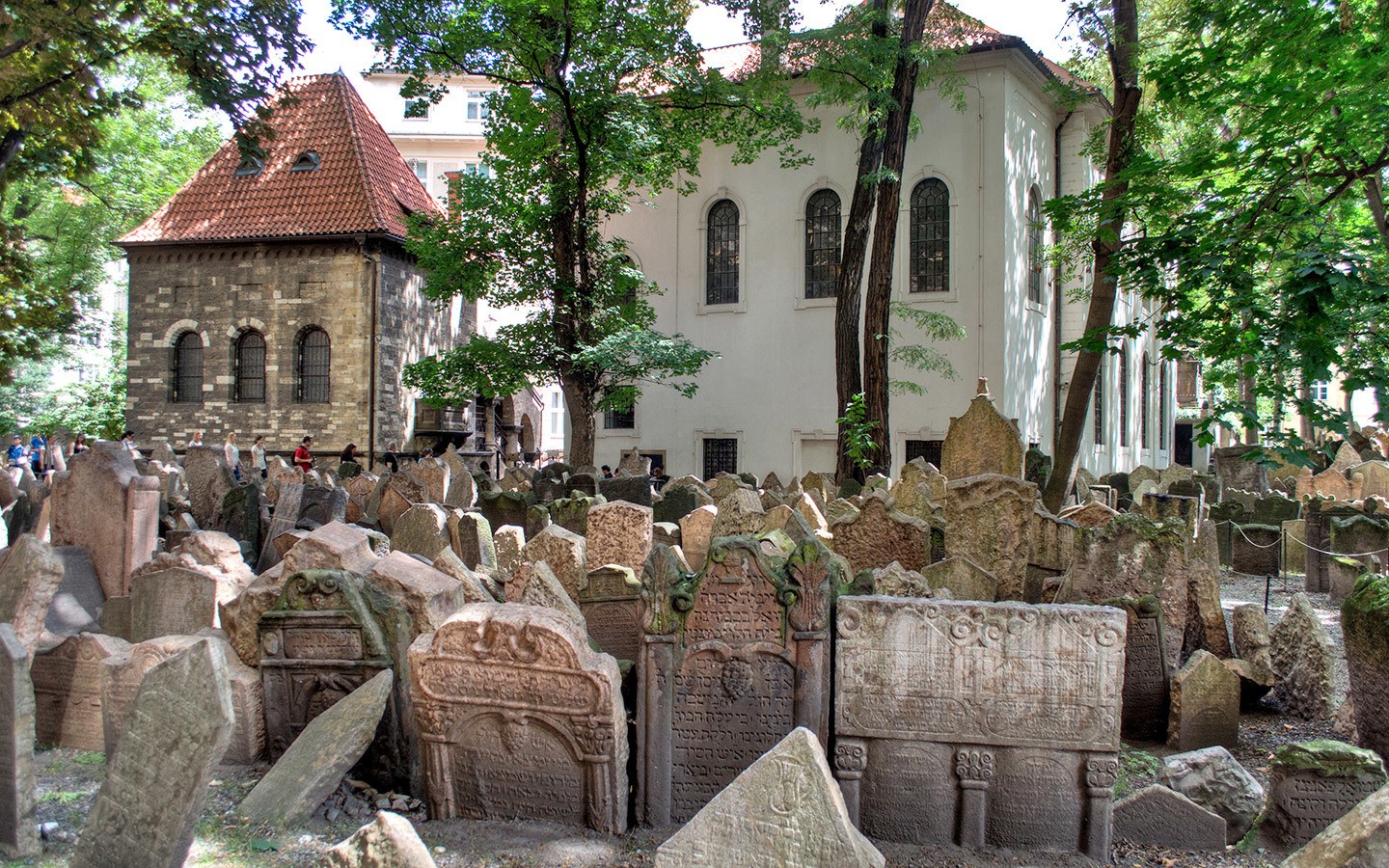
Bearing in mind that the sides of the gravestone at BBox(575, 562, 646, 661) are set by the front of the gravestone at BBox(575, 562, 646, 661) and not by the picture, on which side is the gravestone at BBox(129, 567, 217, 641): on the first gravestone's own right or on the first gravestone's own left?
on the first gravestone's own right

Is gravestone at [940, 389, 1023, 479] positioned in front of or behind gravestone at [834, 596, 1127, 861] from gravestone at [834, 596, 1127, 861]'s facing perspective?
behind

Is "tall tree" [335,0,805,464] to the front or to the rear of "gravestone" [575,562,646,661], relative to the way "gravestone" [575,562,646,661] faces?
to the rear

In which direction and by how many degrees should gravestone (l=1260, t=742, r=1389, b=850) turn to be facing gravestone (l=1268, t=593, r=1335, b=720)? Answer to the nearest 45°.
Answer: approximately 180°

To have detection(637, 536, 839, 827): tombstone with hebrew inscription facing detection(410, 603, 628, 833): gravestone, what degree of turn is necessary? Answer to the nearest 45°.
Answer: approximately 90° to its right

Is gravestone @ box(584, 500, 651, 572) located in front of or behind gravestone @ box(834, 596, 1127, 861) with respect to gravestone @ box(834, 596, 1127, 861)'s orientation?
behind

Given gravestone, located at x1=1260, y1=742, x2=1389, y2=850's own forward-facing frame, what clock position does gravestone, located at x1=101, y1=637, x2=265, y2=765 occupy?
gravestone, located at x1=101, y1=637, x2=265, y2=765 is roughly at 2 o'clock from gravestone, located at x1=1260, y1=742, x2=1389, y2=850.

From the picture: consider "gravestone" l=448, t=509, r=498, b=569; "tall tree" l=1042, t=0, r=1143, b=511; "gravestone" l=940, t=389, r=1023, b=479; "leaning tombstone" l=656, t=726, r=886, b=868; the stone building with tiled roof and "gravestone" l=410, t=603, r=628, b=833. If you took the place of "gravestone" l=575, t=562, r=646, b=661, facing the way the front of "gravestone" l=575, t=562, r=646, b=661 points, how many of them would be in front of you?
2

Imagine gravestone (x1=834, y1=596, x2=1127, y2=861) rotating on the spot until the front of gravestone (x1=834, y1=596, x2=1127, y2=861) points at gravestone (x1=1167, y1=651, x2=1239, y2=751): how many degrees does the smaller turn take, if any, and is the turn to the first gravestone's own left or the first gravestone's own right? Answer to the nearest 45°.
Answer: approximately 135° to the first gravestone's own left

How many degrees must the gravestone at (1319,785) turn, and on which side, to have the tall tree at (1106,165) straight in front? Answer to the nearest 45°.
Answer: approximately 180°

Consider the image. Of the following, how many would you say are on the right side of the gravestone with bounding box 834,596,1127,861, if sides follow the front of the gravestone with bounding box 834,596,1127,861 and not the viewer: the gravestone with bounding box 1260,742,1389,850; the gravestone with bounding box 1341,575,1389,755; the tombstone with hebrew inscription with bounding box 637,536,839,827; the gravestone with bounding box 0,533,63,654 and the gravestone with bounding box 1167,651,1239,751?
2

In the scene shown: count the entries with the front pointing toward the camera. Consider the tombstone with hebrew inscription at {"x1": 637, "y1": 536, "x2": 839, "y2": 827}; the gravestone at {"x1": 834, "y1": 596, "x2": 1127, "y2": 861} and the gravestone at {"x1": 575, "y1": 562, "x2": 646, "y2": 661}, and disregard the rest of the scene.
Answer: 3

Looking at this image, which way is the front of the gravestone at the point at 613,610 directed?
toward the camera

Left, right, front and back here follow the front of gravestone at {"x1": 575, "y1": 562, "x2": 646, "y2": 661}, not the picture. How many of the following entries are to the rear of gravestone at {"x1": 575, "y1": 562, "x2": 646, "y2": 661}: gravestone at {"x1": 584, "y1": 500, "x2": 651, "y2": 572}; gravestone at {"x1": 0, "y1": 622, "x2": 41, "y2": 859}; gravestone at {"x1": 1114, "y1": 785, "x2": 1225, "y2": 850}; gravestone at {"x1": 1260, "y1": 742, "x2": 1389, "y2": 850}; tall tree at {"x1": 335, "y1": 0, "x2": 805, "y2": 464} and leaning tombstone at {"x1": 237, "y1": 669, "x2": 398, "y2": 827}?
2

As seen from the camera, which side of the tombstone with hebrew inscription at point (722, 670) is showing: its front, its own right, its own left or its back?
front

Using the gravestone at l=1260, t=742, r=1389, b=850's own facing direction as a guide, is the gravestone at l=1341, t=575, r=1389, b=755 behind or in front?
behind

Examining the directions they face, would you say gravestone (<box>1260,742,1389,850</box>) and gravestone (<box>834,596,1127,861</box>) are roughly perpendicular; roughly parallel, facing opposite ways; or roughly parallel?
roughly parallel
